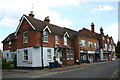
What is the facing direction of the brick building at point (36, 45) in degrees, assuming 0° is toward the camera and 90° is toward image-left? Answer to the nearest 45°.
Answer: approximately 315°

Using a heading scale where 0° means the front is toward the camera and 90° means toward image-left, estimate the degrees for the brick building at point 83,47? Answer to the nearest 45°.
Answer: approximately 315°

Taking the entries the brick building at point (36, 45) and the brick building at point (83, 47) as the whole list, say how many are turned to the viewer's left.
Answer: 0

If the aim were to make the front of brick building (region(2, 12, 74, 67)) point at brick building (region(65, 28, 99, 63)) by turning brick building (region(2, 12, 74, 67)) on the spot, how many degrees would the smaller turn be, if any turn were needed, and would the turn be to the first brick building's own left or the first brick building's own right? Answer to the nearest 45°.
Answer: approximately 90° to the first brick building's own left

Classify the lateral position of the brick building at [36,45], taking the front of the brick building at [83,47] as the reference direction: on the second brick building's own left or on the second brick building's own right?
on the second brick building's own right
